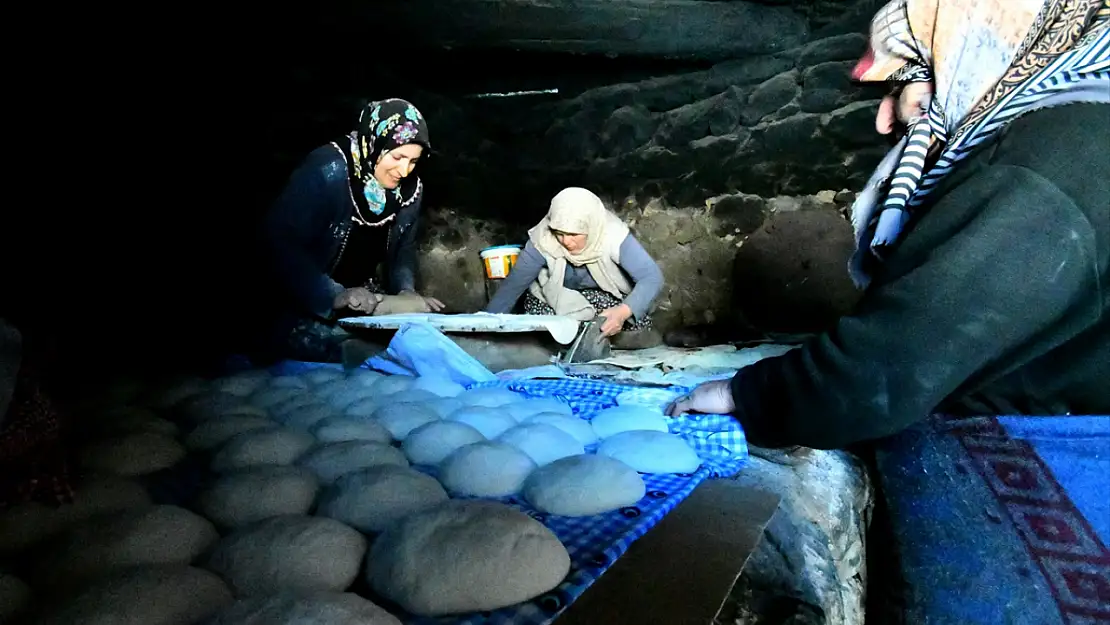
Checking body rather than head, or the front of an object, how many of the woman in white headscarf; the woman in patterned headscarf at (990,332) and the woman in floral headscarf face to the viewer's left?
1

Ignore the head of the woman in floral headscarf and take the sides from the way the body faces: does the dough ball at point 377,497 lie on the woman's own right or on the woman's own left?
on the woman's own right

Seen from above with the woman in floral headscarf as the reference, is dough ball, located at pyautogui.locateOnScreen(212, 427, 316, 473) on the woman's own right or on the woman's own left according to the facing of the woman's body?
on the woman's own right

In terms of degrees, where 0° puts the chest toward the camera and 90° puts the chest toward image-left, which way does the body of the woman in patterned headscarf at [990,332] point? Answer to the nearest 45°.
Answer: approximately 90°

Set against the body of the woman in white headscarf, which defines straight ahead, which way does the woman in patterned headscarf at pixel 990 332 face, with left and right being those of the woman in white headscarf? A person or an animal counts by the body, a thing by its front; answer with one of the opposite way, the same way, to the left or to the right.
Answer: to the right

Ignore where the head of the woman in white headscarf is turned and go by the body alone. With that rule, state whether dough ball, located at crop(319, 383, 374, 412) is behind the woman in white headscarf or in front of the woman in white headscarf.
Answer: in front

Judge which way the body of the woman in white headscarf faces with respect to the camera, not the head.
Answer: toward the camera

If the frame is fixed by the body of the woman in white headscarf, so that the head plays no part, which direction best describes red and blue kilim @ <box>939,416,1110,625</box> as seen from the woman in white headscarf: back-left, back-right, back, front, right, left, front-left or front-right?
front

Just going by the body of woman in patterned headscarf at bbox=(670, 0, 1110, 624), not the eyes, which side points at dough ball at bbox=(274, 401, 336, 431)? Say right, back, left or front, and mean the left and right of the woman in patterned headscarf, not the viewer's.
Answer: front

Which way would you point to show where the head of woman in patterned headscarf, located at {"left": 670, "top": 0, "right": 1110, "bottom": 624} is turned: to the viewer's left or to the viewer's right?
to the viewer's left

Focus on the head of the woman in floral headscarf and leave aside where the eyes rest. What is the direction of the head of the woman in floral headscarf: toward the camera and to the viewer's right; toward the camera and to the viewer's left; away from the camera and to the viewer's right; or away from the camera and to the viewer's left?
toward the camera and to the viewer's right

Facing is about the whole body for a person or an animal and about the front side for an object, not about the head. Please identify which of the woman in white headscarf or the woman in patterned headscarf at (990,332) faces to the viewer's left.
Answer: the woman in patterned headscarf
